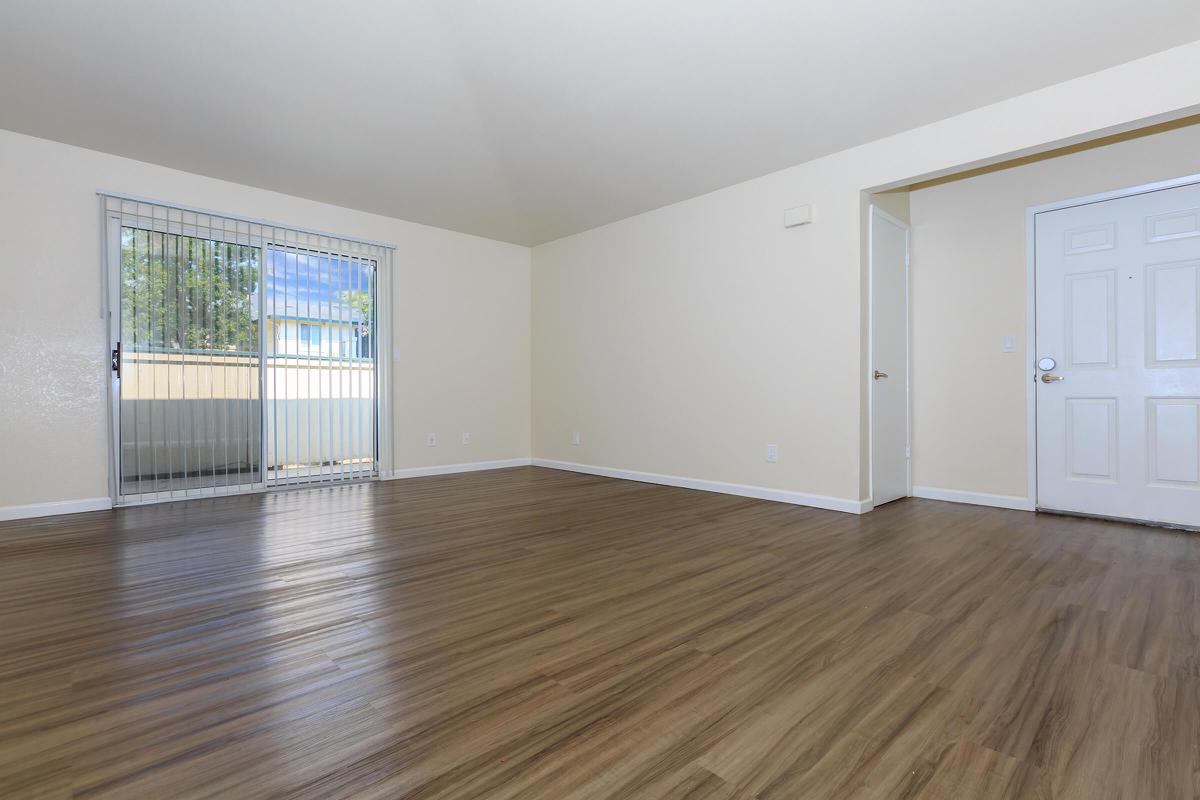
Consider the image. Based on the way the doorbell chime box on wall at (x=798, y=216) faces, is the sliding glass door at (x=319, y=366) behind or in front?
in front

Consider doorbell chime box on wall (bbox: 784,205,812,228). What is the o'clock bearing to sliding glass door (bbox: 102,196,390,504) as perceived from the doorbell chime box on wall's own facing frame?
The sliding glass door is roughly at 1 o'clock from the doorbell chime box on wall.

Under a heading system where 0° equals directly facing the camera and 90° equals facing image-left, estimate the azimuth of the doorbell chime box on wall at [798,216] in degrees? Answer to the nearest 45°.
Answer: approximately 45°

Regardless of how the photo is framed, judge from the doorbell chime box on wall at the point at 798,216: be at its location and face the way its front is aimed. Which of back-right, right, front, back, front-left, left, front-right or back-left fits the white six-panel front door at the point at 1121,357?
back-left
